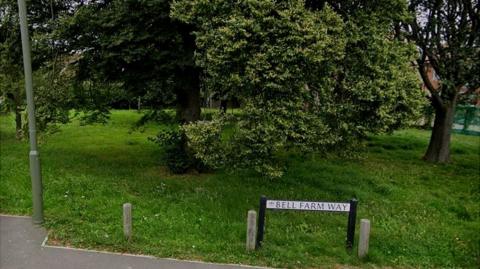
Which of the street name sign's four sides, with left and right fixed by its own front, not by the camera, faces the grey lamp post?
right

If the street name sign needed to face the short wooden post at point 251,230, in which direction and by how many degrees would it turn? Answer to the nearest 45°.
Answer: approximately 90° to its right

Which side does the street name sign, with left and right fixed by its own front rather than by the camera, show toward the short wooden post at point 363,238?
left

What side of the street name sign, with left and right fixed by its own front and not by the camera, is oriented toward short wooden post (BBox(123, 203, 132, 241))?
right

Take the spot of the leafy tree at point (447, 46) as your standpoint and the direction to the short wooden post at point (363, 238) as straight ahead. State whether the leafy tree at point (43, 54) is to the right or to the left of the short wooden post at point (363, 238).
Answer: right

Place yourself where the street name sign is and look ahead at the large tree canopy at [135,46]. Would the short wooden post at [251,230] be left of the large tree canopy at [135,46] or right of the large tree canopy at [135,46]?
left

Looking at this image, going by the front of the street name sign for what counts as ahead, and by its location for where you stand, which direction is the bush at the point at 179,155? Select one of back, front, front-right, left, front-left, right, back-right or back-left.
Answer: back-right

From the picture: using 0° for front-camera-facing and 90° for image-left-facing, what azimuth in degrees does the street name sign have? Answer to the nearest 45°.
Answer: approximately 0°

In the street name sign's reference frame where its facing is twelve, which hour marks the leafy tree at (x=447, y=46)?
The leafy tree is roughly at 7 o'clock from the street name sign.
